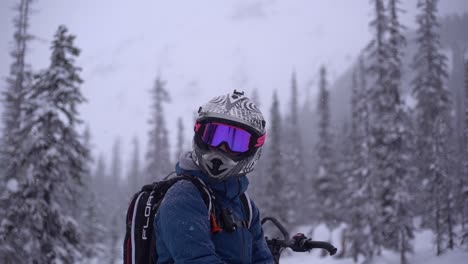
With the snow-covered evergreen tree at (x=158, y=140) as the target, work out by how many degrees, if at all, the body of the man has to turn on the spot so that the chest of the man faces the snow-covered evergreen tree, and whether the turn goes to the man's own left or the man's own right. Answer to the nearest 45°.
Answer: approximately 135° to the man's own left

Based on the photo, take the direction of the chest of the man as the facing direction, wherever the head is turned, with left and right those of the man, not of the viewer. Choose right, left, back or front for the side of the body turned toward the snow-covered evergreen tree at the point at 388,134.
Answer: left

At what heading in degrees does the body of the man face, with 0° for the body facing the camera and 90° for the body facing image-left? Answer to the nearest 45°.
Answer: approximately 315°

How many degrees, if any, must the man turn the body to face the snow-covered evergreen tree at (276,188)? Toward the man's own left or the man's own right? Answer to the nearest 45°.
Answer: approximately 135° to the man's own left

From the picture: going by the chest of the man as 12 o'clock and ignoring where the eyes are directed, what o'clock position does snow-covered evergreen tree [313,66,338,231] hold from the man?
The snow-covered evergreen tree is roughly at 8 o'clock from the man.
